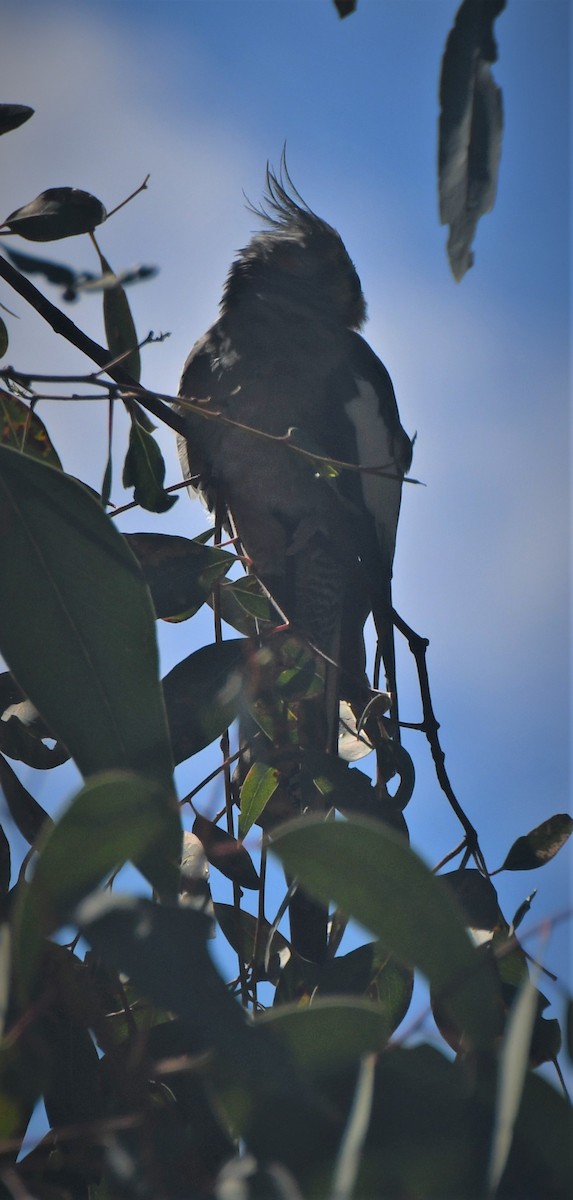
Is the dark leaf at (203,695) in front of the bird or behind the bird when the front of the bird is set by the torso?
in front

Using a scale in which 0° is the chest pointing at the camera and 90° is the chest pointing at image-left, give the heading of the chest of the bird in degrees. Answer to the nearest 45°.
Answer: approximately 45°

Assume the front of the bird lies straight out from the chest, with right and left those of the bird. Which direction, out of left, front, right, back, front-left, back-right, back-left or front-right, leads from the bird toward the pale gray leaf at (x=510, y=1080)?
front-left

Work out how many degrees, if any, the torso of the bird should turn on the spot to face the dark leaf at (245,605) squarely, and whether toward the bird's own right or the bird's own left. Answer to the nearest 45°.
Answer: approximately 45° to the bird's own left

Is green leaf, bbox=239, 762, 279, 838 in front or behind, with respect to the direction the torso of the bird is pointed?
in front

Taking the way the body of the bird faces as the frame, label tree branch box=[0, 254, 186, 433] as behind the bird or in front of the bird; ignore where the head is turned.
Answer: in front

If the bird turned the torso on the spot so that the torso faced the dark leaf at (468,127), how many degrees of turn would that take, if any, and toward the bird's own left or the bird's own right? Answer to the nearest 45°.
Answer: approximately 45° to the bird's own left

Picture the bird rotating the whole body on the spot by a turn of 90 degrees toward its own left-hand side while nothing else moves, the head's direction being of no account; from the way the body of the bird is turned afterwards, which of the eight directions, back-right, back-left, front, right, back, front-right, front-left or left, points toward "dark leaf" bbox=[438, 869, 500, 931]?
front-right
